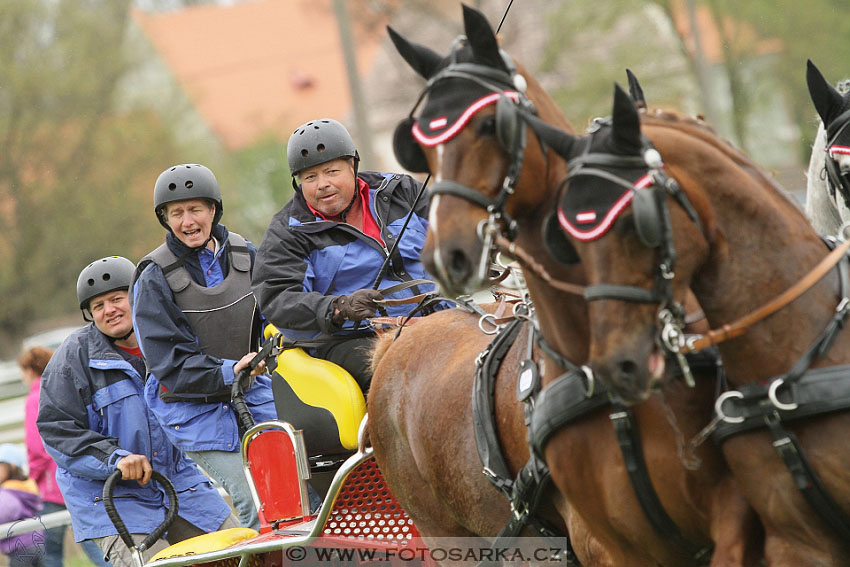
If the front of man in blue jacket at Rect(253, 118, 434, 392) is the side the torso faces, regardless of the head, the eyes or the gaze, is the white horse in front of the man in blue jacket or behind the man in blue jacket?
in front

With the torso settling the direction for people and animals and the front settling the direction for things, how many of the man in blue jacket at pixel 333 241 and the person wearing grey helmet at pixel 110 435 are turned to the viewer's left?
0

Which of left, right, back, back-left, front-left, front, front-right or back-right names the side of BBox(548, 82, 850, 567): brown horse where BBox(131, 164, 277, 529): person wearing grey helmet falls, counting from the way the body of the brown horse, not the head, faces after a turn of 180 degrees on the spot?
left

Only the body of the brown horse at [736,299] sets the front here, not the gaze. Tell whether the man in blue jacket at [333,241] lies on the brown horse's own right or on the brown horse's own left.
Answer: on the brown horse's own right

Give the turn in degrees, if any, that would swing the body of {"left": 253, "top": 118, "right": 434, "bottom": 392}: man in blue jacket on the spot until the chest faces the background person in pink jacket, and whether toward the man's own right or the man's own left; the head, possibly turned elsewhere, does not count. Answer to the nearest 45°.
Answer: approximately 180°

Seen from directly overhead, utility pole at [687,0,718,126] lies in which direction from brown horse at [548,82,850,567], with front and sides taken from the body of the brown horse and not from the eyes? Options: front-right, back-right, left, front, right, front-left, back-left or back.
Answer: back-right

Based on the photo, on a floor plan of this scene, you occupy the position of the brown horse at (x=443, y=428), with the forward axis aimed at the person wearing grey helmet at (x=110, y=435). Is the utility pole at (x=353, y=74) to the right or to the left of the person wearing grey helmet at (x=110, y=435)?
right

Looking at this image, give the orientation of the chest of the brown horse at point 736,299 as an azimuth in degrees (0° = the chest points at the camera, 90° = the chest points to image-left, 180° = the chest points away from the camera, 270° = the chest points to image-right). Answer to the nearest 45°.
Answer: approximately 45°

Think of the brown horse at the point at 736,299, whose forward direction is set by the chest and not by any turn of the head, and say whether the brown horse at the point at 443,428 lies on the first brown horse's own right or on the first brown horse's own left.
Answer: on the first brown horse's own right

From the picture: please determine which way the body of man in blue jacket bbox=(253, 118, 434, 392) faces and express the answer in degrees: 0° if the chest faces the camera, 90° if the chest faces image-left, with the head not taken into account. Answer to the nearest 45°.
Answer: approximately 315°

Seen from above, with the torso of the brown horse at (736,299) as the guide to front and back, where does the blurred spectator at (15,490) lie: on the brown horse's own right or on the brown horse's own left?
on the brown horse's own right

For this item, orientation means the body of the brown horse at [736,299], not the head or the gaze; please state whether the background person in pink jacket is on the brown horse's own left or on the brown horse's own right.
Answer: on the brown horse's own right
